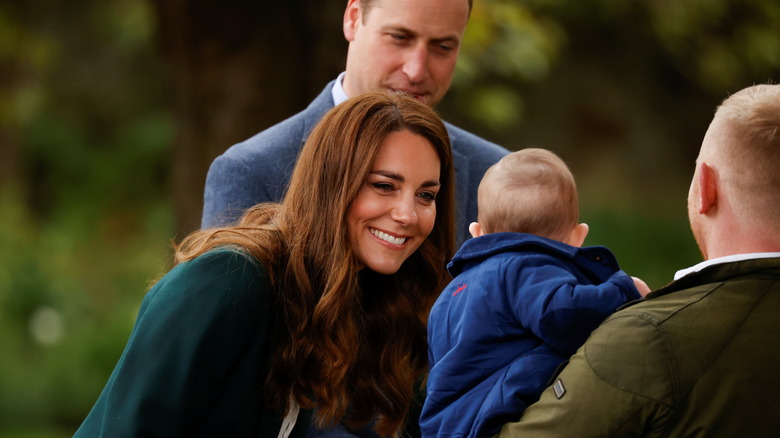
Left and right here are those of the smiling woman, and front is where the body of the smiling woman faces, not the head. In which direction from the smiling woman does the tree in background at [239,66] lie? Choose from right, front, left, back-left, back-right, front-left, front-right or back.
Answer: back-left

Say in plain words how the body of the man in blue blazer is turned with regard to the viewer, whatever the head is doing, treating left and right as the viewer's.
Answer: facing the viewer and to the right of the viewer

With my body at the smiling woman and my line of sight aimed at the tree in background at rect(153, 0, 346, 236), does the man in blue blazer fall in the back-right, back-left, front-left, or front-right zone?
front-right

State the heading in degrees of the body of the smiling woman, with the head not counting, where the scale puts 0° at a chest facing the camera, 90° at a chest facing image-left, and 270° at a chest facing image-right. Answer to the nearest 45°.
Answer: approximately 315°

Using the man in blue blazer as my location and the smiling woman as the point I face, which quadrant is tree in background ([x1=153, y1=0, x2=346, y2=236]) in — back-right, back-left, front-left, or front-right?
back-right

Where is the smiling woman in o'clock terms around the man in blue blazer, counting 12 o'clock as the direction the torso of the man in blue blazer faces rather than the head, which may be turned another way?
The smiling woman is roughly at 2 o'clock from the man in blue blazer.

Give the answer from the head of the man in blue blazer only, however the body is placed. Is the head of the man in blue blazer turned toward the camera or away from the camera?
toward the camera

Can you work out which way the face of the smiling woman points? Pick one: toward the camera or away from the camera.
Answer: toward the camera

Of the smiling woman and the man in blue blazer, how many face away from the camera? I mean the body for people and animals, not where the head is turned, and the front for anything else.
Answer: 0

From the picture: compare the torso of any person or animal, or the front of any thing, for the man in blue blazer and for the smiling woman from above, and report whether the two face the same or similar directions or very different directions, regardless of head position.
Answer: same or similar directions
